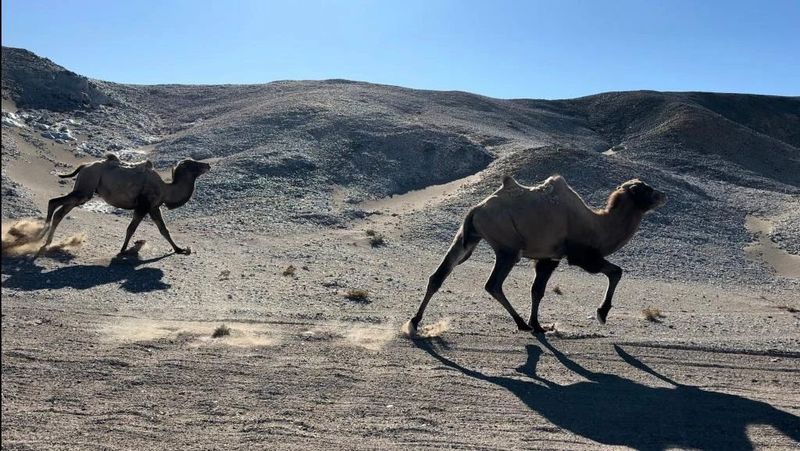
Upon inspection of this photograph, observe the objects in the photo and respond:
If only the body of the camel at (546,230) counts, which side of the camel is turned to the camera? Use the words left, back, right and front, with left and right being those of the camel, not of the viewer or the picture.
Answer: right

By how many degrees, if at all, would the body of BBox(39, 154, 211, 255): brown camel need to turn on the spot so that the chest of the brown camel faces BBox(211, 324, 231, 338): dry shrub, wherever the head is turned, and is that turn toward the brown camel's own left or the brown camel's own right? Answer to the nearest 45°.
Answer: approximately 90° to the brown camel's own right

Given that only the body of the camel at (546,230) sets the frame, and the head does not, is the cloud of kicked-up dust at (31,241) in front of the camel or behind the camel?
behind

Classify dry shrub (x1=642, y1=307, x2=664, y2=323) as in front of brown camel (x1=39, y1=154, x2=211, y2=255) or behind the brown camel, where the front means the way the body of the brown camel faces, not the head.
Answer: in front

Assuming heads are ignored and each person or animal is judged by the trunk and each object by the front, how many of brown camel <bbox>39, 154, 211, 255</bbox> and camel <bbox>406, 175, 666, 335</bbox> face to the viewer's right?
2

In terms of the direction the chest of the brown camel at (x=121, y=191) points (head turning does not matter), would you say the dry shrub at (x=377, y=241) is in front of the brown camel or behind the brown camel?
in front

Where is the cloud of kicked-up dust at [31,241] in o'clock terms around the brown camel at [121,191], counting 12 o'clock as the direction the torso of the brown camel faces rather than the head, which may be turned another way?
The cloud of kicked-up dust is roughly at 5 o'clock from the brown camel.

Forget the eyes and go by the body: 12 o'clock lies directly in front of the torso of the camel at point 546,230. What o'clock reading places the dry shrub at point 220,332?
The dry shrub is roughly at 5 o'clock from the camel.

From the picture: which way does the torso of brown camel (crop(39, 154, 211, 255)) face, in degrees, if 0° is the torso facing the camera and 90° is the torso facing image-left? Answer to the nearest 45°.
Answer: approximately 270°

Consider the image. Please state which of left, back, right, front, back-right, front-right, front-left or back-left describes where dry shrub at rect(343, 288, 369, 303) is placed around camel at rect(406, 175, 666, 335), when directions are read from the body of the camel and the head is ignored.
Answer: back-left

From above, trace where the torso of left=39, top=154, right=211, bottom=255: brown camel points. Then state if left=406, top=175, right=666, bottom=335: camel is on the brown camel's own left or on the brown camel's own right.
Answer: on the brown camel's own right
